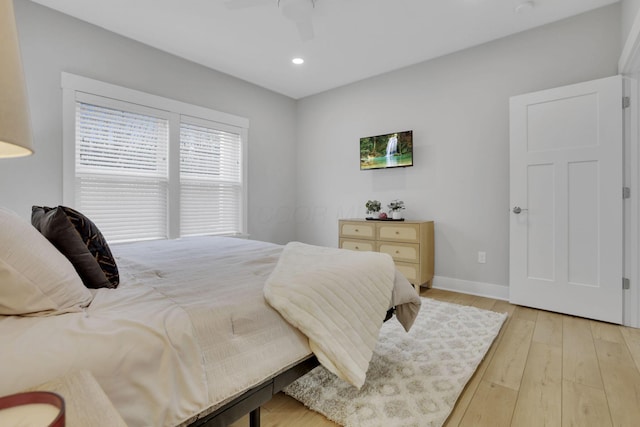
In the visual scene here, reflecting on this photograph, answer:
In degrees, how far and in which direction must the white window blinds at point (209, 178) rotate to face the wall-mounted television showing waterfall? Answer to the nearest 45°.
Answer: approximately 45° to its left

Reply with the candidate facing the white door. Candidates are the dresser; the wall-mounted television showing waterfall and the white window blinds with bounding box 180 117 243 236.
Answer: the white window blinds

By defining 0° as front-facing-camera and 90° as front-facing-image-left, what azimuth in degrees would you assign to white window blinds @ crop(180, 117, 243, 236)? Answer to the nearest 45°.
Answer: approximately 315°

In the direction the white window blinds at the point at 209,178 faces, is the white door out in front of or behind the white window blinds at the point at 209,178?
in front

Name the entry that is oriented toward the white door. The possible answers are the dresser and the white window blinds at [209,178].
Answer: the white window blinds

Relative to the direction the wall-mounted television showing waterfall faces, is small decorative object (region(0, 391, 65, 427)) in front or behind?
in front
